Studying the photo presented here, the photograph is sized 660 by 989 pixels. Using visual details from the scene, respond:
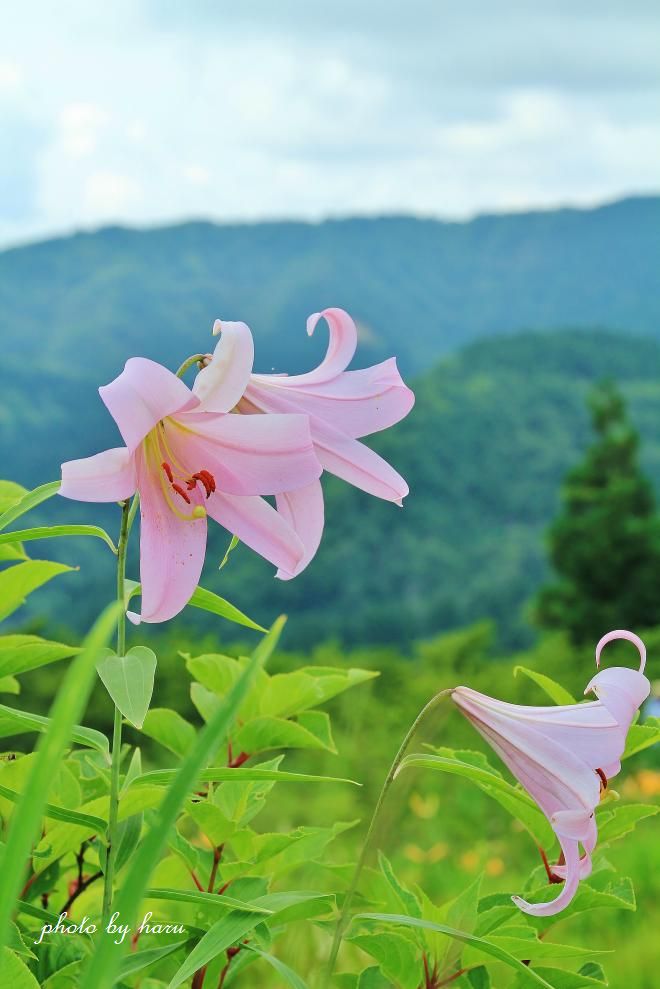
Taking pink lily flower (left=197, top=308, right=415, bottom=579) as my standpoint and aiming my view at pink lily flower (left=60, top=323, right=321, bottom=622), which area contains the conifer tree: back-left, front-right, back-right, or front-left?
back-right

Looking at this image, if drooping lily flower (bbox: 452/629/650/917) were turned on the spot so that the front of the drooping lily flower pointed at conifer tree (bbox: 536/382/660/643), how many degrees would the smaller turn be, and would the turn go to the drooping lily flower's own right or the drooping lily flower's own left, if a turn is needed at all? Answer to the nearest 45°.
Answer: approximately 90° to the drooping lily flower's own left

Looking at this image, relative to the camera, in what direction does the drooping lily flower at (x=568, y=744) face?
facing to the right of the viewer
